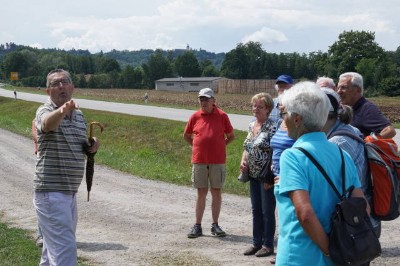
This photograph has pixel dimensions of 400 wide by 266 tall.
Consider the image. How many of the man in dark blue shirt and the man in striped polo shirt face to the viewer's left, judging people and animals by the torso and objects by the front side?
1

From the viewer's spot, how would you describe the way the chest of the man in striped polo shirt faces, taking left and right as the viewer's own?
facing the viewer and to the right of the viewer

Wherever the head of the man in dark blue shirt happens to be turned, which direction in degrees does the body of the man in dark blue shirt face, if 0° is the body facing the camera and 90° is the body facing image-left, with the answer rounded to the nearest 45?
approximately 90°

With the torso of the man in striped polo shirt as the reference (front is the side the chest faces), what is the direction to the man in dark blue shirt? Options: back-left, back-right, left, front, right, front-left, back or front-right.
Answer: front-left

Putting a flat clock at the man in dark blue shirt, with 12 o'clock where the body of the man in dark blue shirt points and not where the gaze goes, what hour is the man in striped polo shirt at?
The man in striped polo shirt is roughly at 11 o'clock from the man in dark blue shirt.
